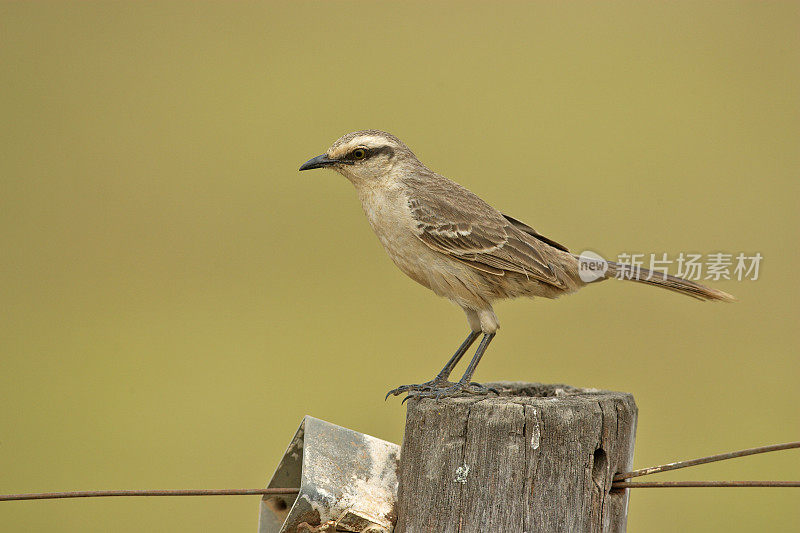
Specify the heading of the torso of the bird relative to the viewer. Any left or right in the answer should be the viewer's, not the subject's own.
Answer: facing to the left of the viewer

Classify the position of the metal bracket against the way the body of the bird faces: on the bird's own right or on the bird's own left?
on the bird's own left

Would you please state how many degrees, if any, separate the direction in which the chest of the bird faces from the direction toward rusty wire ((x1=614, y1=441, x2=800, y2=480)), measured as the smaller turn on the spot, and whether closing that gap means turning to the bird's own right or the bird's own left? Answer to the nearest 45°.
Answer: approximately 135° to the bird's own left
